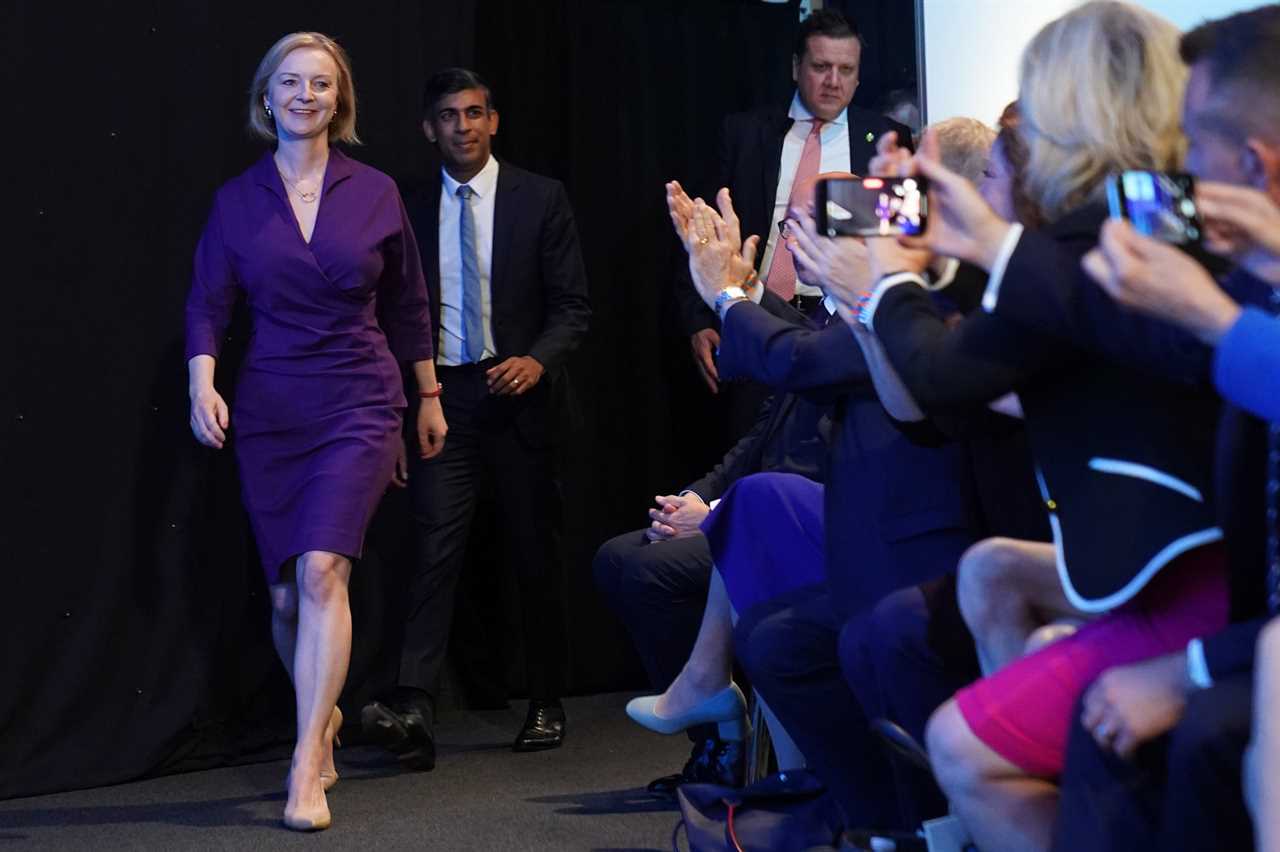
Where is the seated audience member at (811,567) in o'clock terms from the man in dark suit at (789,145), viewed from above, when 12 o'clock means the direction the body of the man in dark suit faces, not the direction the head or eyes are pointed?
The seated audience member is roughly at 12 o'clock from the man in dark suit.

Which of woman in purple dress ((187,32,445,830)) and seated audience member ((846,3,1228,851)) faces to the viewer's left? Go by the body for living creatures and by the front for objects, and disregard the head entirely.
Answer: the seated audience member

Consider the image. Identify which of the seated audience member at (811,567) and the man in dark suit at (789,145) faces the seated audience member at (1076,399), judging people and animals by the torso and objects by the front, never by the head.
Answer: the man in dark suit

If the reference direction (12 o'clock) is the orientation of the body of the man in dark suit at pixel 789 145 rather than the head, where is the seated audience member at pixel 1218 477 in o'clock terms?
The seated audience member is roughly at 12 o'clock from the man in dark suit.

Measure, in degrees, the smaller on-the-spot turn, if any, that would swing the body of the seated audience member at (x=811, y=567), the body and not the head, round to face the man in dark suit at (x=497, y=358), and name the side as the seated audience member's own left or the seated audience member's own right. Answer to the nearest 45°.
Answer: approximately 45° to the seated audience member's own right

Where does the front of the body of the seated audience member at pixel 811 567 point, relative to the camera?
to the viewer's left

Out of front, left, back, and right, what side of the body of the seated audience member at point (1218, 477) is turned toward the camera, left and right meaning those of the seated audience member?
left

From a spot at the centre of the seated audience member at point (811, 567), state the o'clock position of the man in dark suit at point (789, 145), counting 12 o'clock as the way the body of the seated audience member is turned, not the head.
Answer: The man in dark suit is roughly at 3 o'clock from the seated audience member.

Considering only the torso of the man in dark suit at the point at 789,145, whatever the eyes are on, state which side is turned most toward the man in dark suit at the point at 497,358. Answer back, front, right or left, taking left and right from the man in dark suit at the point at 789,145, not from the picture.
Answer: right

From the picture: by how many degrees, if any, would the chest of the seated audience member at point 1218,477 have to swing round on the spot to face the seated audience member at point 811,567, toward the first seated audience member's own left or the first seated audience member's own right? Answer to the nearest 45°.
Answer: approximately 45° to the first seated audience member's own right

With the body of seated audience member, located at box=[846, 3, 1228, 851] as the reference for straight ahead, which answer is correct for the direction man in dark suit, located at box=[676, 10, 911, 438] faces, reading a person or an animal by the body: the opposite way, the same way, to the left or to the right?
to the left

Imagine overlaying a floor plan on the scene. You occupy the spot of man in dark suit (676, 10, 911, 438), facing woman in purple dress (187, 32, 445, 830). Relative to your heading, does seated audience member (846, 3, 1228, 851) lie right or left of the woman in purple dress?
left

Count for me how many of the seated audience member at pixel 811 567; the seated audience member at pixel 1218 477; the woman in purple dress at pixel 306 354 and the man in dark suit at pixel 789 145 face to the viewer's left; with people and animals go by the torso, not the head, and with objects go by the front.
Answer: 2

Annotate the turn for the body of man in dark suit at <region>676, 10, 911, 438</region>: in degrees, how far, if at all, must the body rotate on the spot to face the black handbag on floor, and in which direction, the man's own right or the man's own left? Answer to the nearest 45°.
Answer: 0° — they already face it

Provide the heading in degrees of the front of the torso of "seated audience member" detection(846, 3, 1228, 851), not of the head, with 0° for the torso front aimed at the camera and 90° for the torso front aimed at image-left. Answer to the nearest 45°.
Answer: approximately 90°

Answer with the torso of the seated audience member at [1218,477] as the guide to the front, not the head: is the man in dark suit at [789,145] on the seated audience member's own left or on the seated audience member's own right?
on the seated audience member's own right
